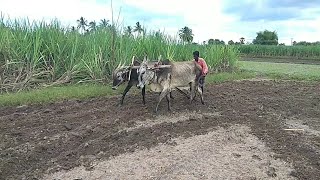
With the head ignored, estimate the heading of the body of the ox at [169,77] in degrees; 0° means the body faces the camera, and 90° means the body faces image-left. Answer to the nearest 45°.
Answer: approximately 45°

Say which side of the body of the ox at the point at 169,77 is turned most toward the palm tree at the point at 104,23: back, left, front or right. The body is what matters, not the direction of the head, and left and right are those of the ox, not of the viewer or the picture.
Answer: right

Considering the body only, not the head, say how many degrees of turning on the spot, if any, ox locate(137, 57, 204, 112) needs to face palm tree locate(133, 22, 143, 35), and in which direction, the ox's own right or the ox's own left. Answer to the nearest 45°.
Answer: approximately 135° to the ox's own right

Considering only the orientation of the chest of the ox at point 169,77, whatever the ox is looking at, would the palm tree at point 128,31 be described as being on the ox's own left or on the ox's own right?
on the ox's own right
